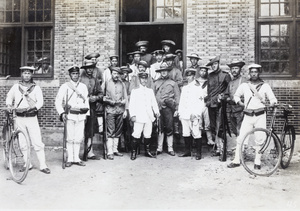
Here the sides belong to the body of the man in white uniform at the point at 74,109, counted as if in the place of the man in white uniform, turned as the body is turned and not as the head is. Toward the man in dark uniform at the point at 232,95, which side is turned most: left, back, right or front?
left

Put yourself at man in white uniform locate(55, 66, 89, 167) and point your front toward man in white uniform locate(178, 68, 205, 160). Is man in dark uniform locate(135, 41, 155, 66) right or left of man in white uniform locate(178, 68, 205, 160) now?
left

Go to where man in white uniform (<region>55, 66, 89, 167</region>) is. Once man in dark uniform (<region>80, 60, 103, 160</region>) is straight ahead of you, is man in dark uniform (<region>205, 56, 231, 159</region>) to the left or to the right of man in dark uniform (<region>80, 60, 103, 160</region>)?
right

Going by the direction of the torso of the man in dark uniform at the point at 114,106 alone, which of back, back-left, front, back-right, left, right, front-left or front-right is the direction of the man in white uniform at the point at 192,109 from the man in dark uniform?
left
